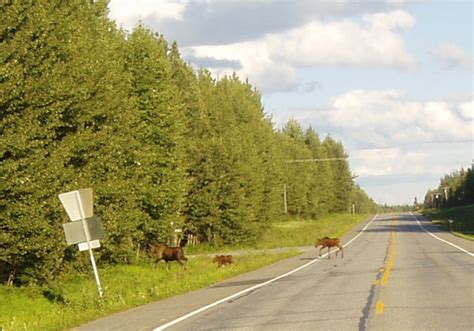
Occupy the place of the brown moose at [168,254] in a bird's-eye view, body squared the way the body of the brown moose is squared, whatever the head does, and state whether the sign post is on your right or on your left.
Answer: on your left

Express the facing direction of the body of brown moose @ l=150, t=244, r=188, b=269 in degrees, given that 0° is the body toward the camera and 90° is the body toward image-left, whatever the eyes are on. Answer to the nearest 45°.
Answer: approximately 90°
